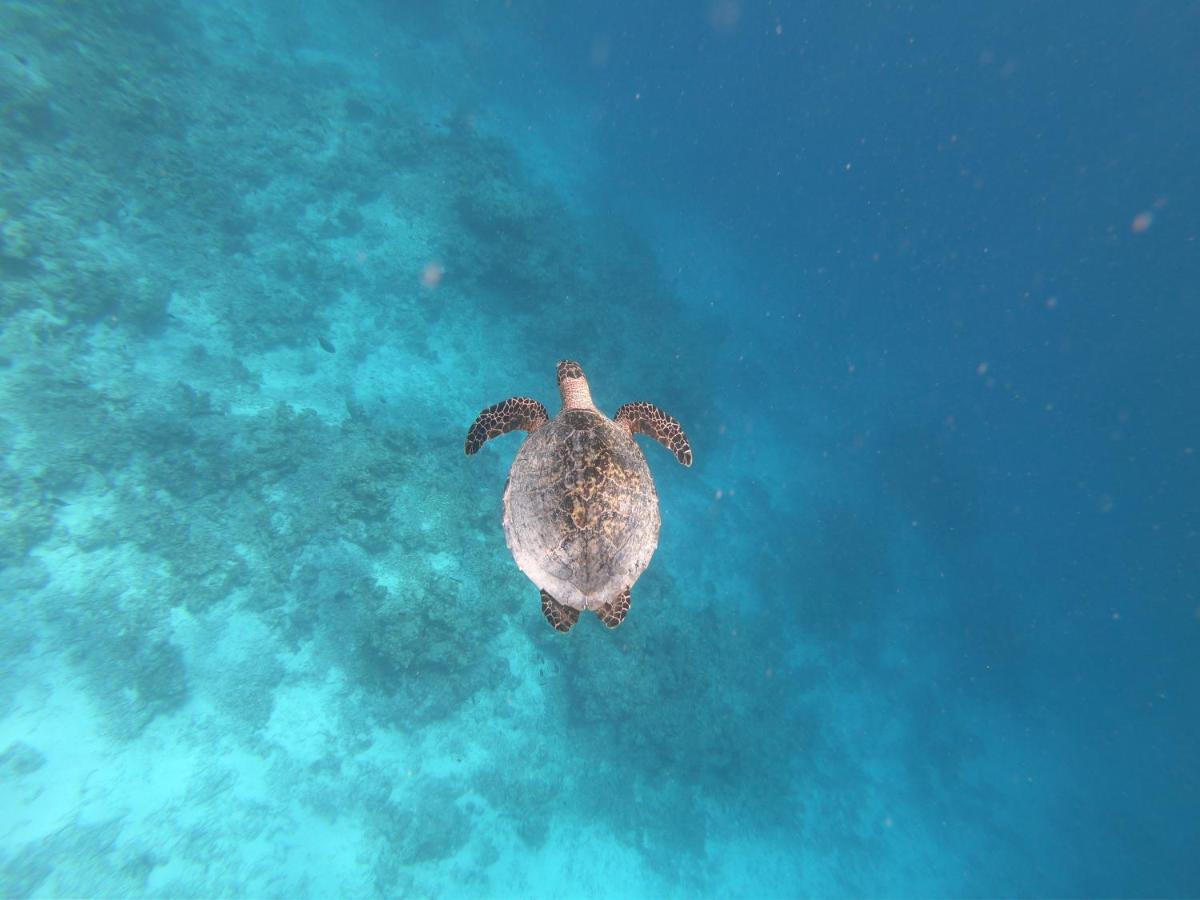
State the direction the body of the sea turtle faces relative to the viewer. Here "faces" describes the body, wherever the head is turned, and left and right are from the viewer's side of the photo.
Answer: facing away from the viewer
